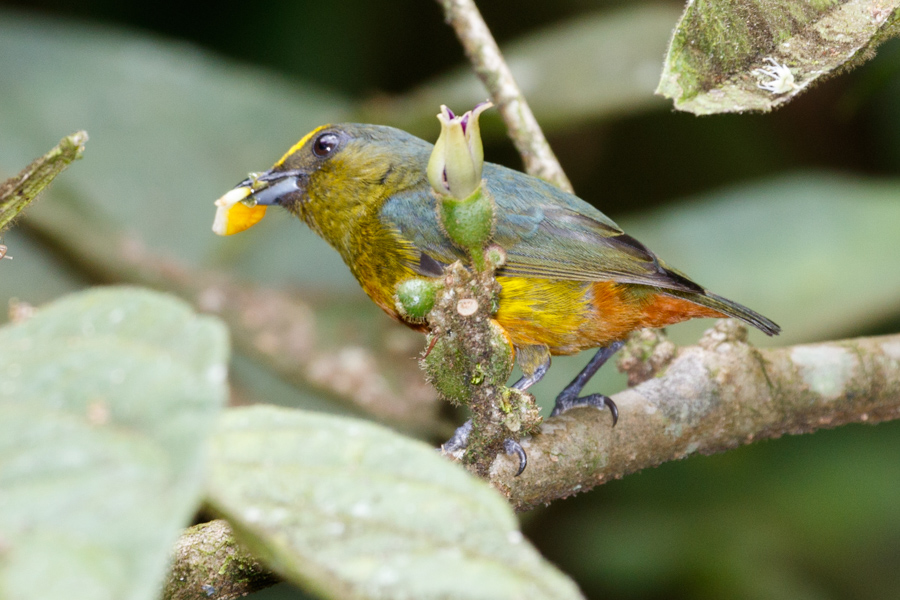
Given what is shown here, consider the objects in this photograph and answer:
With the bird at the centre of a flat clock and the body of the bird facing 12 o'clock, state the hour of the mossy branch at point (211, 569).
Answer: The mossy branch is roughly at 10 o'clock from the bird.

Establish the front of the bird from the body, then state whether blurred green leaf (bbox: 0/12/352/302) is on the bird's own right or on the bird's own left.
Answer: on the bird's own right

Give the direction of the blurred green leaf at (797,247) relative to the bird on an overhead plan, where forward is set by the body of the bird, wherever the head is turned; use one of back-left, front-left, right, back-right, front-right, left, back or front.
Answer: back-right

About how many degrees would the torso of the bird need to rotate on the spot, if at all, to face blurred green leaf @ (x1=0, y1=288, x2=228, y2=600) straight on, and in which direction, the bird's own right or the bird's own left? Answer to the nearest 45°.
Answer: approximately 90° to the bird's own left

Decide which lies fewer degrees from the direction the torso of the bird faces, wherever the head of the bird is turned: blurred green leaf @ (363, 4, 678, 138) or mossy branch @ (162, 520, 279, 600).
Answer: the mossy branch

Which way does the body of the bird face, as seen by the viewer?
to the viewer's left

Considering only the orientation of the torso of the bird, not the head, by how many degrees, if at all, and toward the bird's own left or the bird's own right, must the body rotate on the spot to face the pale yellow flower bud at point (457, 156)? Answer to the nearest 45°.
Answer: approximately 90° to the bird's own left

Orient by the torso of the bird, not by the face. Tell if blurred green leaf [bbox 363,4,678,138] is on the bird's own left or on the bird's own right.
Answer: on the bird's own right
